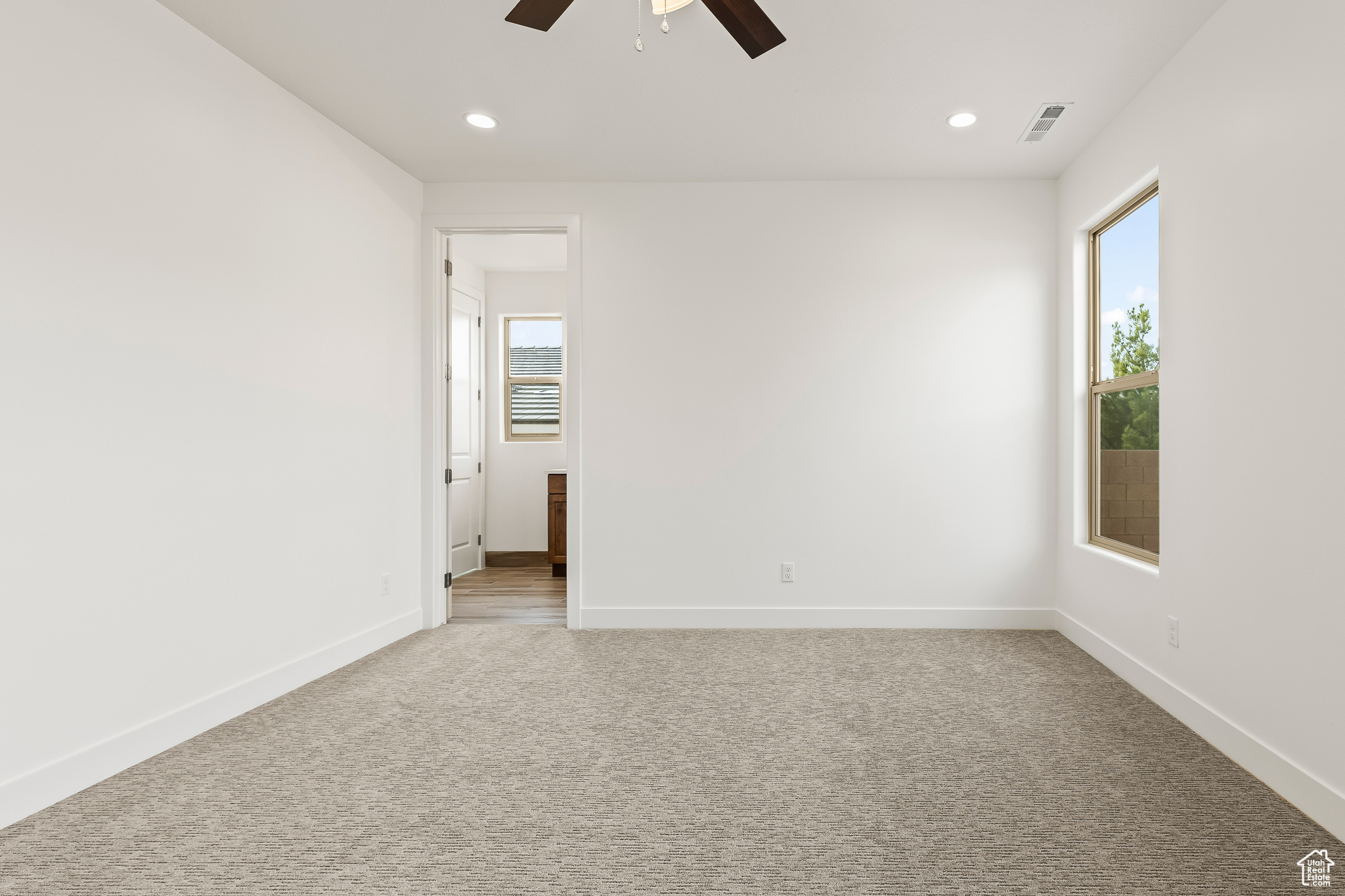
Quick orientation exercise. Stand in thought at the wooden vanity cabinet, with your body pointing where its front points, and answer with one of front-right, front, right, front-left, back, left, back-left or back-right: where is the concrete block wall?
front-left

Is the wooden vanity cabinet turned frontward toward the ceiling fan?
yes

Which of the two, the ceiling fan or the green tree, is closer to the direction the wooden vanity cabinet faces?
the ceiling fan

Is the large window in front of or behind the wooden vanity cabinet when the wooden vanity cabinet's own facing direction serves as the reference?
in front

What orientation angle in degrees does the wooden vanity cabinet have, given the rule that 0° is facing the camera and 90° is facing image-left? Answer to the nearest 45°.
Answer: approximately 0°
